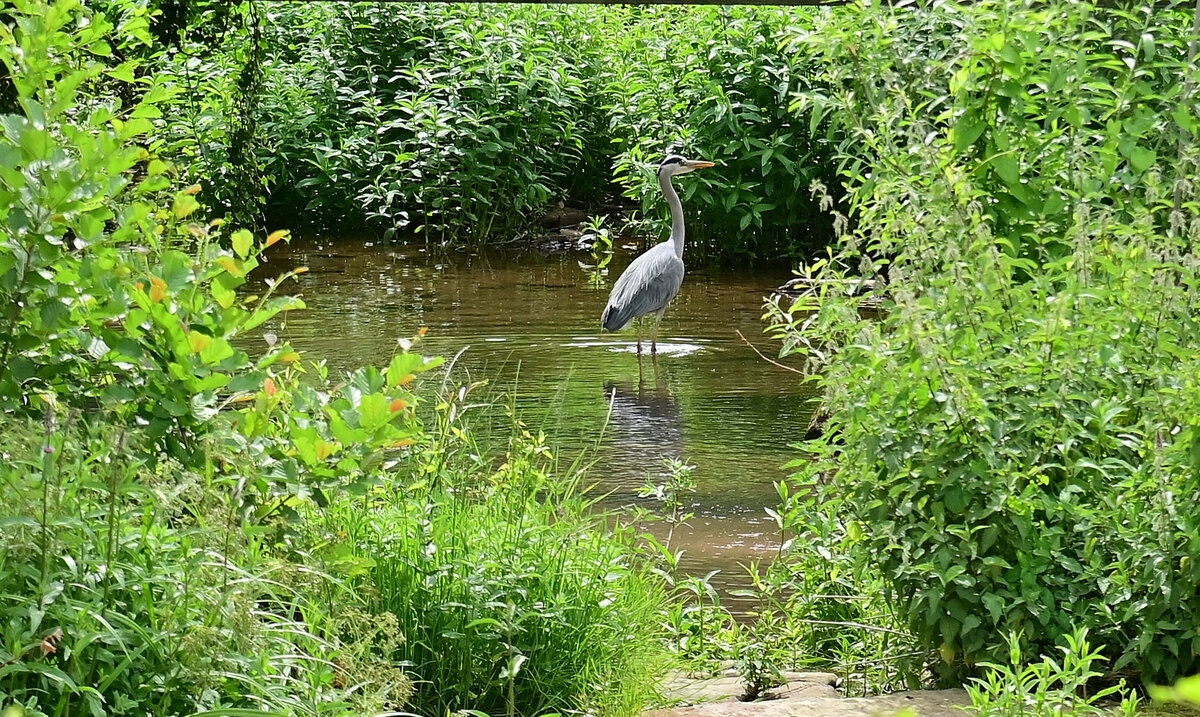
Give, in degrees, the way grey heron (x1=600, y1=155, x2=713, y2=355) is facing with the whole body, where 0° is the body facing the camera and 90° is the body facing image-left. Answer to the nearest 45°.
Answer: approximately 270°

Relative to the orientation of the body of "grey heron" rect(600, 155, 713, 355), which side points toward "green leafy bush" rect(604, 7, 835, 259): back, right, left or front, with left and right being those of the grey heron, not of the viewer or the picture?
left
